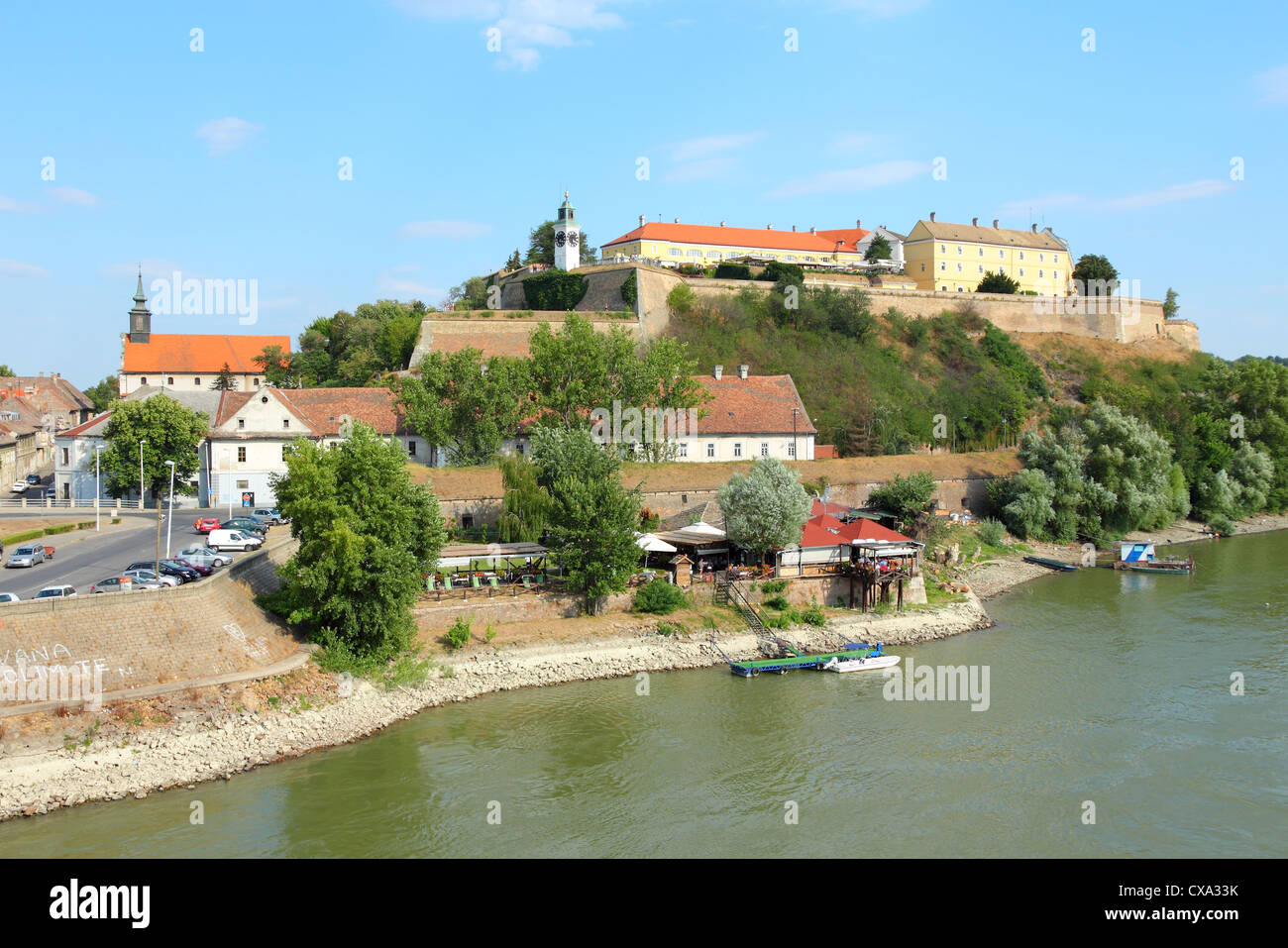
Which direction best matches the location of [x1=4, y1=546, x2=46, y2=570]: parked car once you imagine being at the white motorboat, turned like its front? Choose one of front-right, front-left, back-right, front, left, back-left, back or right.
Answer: back

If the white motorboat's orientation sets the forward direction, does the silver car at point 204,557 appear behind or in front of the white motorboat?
behind

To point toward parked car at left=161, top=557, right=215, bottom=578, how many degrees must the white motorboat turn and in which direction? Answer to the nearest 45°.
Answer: approximately 180°

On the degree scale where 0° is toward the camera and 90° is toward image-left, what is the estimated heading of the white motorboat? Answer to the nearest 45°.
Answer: approximately 270°

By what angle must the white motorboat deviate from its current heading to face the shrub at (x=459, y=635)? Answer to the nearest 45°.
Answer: approximately 180°

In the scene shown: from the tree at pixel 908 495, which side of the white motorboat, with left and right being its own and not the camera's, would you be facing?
left

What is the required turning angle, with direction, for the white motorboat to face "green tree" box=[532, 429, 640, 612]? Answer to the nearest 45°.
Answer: approximately 180°

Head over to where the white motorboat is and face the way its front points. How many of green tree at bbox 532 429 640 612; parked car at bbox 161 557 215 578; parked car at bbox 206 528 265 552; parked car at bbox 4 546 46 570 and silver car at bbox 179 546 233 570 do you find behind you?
5

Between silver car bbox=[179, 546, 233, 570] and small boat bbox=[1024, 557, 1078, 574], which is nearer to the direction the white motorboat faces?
the small boat

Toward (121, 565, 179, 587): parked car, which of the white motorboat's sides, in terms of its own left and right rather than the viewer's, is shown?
back

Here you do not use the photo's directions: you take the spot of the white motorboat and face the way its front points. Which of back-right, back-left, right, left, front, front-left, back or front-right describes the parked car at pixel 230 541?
back
